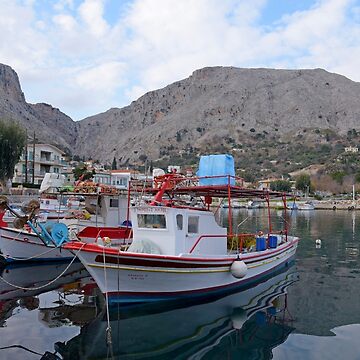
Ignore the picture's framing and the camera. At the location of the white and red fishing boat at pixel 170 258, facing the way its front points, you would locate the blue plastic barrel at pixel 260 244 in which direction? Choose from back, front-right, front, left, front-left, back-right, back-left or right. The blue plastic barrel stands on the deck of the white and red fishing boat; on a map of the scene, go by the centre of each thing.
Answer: back

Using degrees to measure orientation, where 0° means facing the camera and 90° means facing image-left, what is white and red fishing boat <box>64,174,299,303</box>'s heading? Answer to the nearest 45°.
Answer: approximately 45°
